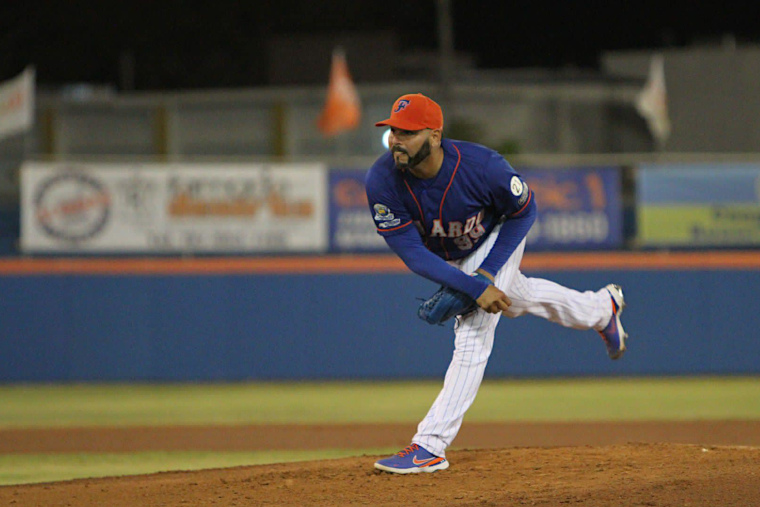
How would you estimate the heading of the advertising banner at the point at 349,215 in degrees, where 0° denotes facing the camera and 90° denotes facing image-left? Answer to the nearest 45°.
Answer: approximately 0°

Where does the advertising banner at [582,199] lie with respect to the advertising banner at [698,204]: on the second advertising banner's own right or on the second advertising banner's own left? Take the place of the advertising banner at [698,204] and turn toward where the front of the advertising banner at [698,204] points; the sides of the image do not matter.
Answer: on the second advertising banner's own right

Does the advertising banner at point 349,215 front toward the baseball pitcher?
yes

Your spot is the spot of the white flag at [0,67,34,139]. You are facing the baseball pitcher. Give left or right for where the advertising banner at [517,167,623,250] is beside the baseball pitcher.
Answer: left

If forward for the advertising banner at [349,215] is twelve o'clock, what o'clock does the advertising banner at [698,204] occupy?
the advertising banner at [698,204] is roughly at 9 o'clock from the advertising banner at [349,215].

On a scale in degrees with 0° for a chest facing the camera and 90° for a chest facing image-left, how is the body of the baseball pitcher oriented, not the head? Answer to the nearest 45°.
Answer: approximately 45°

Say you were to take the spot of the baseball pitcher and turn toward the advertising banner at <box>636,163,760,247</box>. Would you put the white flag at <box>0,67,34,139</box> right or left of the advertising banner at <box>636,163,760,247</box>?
left

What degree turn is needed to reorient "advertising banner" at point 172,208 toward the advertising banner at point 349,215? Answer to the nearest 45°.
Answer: approximately 90° to its left

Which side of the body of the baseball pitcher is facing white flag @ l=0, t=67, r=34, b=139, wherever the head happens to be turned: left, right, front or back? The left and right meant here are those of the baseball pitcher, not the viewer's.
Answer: right

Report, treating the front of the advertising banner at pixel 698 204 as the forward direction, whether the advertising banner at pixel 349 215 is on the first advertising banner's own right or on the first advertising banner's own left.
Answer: on the first advertising banner's own right

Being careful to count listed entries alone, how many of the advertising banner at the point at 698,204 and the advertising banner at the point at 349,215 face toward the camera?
2
